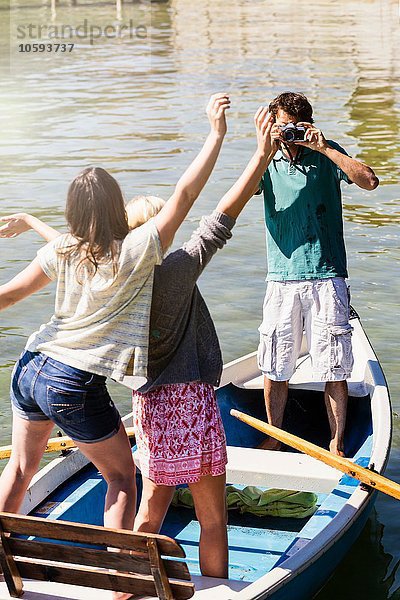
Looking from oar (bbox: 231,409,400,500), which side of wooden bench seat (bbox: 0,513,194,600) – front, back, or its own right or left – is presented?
front

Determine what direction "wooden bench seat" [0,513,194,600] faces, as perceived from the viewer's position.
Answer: facing away from the viewer and to the right of the viewer

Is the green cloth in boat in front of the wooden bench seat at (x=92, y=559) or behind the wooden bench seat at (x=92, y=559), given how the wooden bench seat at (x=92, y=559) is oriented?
in front

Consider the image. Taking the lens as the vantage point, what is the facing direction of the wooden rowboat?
facing away from the viewer and to the right of the viewer

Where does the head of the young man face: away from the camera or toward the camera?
toward the camera
